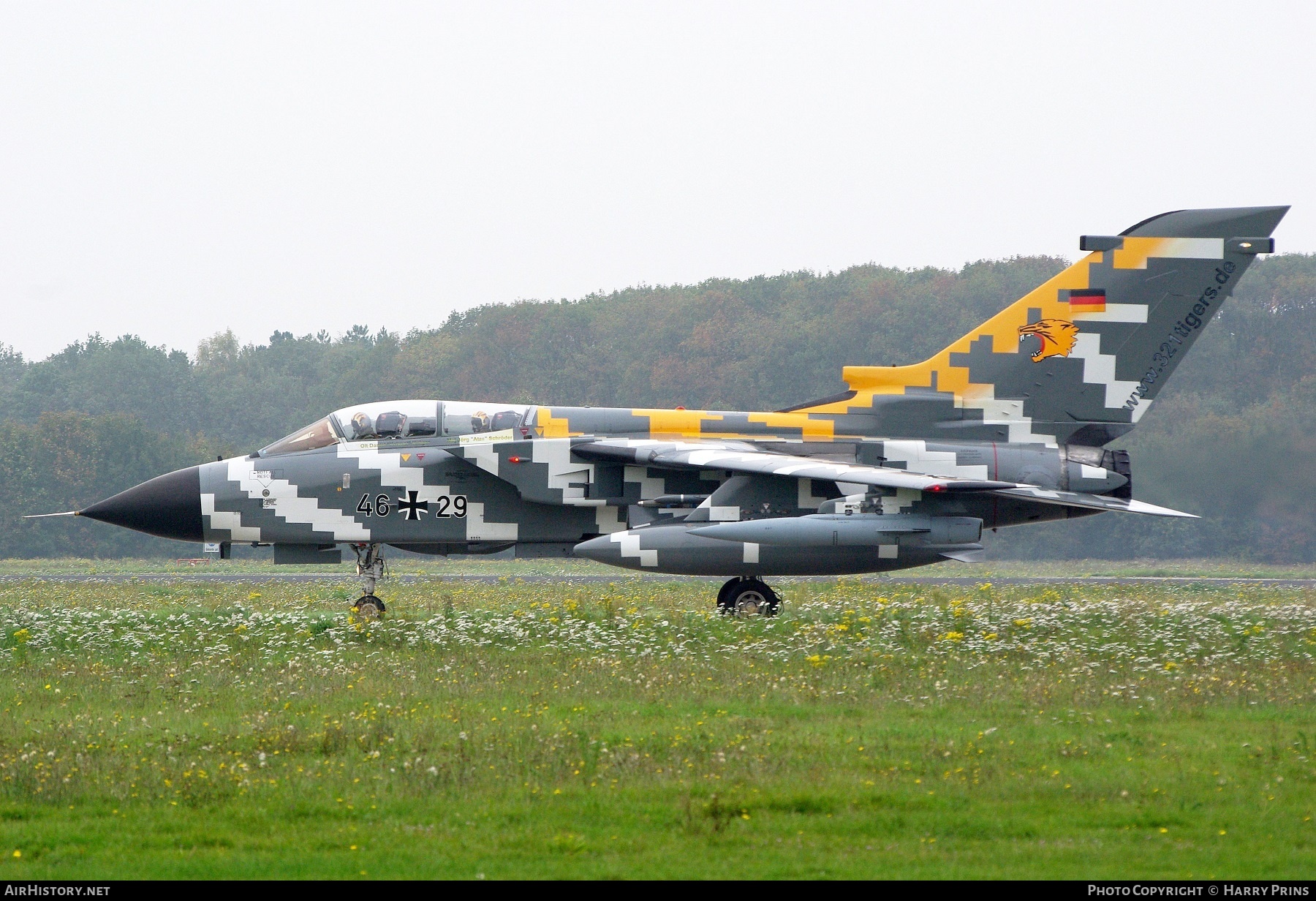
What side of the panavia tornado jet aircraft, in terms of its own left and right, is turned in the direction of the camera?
left
